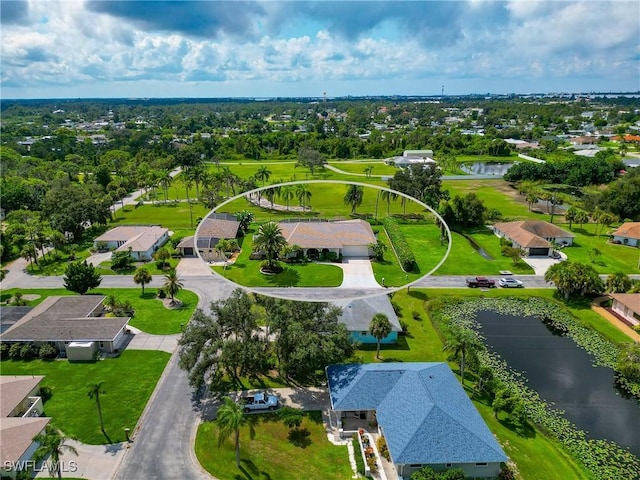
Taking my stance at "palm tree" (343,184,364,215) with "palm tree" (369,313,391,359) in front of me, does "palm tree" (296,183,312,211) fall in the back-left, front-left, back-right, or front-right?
back-right

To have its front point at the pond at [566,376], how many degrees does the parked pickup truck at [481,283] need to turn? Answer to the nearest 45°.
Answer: approximately 45° to its right

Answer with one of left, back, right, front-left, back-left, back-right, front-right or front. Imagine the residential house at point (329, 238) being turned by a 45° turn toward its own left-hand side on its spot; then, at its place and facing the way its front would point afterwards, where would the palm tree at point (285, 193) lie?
back-left

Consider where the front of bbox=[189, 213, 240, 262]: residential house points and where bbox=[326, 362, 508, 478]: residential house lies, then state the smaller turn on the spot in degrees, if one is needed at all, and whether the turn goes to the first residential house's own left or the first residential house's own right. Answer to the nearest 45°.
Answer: approximately 45° to the first residential house's own left

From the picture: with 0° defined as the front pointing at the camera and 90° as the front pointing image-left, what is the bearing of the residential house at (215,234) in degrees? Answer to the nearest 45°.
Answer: approximately 0°

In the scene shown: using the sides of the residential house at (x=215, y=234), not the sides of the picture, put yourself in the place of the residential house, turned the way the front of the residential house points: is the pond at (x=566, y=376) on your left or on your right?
on your left

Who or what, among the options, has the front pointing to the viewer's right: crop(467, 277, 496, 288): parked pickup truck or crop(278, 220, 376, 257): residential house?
the parked pickup truck

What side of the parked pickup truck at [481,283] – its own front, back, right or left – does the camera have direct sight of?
right

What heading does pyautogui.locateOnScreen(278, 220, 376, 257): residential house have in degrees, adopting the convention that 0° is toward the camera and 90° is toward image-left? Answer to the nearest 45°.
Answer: approximately 0°
